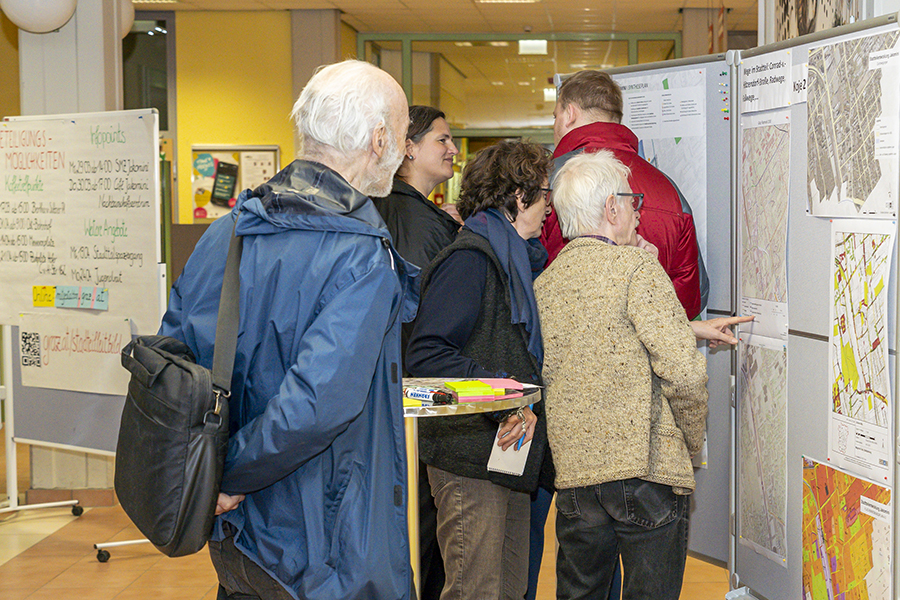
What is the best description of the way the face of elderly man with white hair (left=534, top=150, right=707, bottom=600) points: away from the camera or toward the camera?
away from the camera

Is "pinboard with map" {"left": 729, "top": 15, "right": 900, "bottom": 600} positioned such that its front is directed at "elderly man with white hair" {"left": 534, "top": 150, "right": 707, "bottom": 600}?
yes

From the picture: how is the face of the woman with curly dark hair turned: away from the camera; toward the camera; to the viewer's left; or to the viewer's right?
to the viewer's right

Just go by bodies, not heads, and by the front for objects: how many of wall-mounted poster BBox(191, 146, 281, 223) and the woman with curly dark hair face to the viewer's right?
1

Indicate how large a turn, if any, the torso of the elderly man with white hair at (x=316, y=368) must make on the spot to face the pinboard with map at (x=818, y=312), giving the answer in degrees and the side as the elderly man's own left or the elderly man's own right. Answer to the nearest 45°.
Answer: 0° — they already face it

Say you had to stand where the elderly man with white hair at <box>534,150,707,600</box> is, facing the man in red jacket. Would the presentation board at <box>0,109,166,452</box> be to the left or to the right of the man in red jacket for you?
left

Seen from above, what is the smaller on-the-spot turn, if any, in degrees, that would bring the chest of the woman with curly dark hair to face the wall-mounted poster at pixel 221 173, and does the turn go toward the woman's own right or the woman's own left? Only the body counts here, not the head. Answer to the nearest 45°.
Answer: approximately 90° to the woman's own left

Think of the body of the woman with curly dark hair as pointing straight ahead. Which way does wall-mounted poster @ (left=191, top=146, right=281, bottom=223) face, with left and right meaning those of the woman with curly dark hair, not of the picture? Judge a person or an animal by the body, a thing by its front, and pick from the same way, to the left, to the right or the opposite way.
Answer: to the right

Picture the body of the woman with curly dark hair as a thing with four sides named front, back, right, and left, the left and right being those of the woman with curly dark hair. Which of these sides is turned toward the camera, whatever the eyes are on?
right

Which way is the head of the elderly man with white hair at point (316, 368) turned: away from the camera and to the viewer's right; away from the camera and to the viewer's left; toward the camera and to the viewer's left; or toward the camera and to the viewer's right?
away from the camera and to the viewer's right

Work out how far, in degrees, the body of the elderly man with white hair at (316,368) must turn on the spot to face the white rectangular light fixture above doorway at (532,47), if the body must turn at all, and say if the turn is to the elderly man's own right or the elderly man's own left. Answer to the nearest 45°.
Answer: approximately 45° to the elderly man's own left

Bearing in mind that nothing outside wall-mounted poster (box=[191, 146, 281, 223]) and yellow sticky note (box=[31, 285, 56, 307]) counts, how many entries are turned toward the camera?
2

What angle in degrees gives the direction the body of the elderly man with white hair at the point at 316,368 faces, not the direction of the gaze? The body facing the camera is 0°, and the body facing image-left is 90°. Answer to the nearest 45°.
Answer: approximately 225°

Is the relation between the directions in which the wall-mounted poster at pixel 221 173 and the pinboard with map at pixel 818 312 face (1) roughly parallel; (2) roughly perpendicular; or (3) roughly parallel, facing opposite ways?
roughly perpendicular
